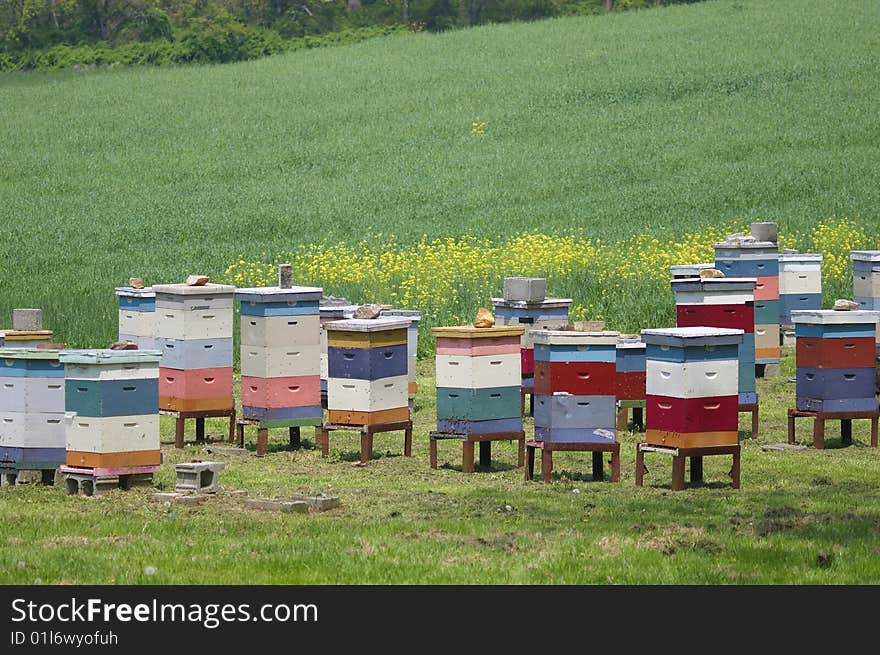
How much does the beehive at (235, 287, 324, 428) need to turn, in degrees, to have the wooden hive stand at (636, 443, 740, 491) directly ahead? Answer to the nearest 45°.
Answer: approximately 90° to its left

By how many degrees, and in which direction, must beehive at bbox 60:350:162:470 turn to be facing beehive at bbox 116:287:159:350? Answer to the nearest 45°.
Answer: approximately 135° to its right

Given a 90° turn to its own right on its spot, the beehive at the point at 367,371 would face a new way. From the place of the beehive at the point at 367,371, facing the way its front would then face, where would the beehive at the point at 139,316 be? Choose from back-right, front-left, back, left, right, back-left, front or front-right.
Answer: front

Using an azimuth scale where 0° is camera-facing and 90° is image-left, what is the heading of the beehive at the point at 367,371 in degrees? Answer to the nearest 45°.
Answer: approximately 45°

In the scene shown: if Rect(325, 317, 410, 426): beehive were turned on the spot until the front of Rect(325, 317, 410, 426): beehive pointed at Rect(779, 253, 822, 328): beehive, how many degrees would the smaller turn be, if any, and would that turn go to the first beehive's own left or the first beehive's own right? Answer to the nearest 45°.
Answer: approximately 180°

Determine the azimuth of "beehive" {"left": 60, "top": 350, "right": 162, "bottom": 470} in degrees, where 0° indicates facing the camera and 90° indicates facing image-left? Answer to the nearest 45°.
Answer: approximately 45°

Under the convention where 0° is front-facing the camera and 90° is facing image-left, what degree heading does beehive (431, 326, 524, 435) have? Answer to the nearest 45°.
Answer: approximately 45°

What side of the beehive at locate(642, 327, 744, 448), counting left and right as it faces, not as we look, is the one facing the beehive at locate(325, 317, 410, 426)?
right

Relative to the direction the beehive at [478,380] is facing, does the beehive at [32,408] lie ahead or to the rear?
ahead

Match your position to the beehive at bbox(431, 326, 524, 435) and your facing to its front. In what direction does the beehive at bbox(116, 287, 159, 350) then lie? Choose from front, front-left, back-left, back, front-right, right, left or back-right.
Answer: right

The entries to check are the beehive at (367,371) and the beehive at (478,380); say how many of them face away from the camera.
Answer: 0

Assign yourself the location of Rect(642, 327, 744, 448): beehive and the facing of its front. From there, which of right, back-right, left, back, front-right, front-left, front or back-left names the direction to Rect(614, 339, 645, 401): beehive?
back-right
